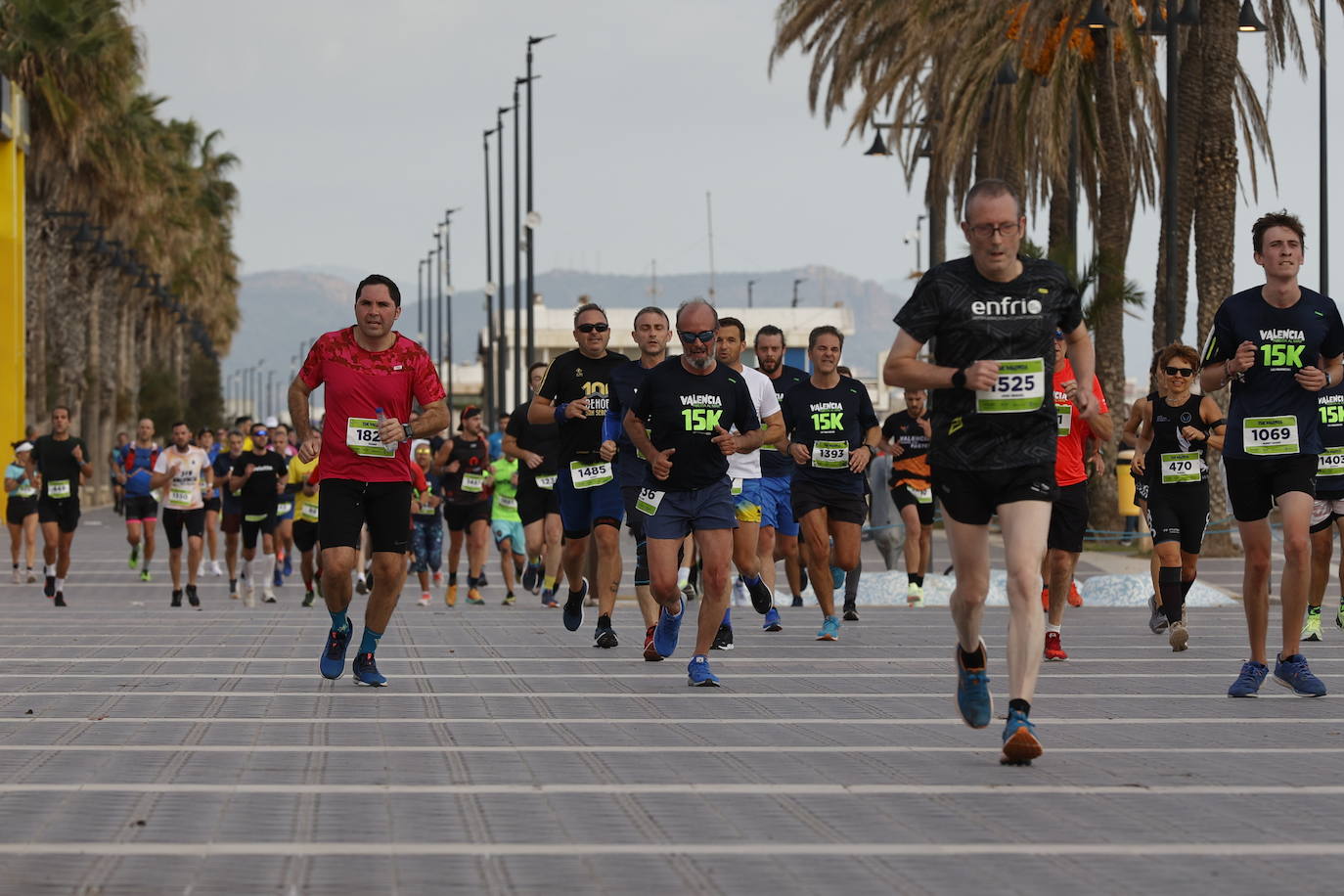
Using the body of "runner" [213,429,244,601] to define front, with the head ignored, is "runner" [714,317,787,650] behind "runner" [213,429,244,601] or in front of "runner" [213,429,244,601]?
in front

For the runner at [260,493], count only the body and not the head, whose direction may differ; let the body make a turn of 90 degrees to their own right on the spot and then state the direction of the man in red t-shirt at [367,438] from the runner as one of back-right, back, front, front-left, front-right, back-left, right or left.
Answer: left

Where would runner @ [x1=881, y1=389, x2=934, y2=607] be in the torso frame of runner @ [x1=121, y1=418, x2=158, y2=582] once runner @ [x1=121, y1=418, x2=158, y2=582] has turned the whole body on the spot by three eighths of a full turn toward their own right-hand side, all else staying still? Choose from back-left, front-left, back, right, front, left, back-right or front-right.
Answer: back

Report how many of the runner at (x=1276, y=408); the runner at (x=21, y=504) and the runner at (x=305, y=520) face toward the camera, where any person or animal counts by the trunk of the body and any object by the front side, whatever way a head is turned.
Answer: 3

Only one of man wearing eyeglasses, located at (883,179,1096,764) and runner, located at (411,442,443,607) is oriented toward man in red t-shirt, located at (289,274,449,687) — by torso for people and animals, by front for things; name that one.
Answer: the runner

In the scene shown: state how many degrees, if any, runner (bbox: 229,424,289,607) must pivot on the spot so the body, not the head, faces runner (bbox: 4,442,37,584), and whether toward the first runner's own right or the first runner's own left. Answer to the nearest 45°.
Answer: approximately 135° to the first runner's own right

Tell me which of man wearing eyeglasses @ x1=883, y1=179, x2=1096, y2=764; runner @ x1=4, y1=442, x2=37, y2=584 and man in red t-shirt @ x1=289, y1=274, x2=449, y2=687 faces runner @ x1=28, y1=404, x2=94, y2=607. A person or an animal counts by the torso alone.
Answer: runner @ x1=4, y1=442, x2=37, y2=584

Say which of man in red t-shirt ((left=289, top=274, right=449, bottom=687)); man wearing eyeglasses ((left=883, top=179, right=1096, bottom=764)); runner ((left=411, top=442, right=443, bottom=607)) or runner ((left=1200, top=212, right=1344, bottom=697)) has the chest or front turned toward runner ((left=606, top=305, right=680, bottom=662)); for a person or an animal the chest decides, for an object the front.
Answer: runner ((left=411, top=442, right=443, bottom=607))

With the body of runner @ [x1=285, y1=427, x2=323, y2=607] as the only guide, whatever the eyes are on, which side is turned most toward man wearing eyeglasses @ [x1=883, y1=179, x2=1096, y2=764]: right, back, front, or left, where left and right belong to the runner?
front

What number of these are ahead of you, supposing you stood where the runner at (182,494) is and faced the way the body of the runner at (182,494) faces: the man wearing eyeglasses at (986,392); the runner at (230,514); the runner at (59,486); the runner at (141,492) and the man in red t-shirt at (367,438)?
2

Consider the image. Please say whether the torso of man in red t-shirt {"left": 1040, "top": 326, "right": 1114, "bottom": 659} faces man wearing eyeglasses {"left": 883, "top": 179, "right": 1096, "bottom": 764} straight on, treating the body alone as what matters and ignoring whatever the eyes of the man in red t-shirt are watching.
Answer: yes

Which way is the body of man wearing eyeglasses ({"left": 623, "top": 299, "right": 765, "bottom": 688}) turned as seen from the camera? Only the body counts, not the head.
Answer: toward the camera

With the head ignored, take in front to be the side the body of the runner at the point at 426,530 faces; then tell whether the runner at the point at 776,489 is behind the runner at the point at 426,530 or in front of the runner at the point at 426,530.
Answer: in front

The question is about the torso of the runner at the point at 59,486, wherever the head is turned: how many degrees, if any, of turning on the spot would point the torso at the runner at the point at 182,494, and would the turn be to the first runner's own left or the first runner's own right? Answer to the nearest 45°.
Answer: approximately 45° to the first runner's own left

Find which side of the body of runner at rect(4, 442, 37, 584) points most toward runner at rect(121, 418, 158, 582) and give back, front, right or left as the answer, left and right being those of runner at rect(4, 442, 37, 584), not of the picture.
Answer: left

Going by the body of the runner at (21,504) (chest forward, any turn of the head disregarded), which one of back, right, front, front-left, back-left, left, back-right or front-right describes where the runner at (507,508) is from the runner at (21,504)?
front-left
